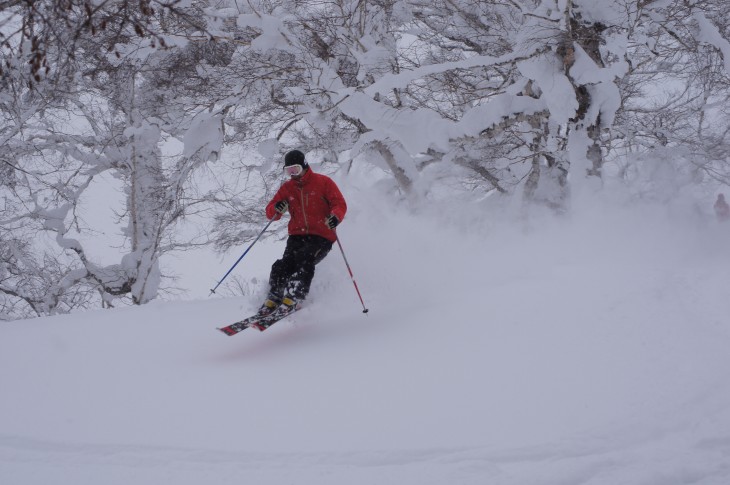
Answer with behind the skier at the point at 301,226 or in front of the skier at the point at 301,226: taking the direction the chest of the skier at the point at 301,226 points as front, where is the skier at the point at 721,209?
behind
